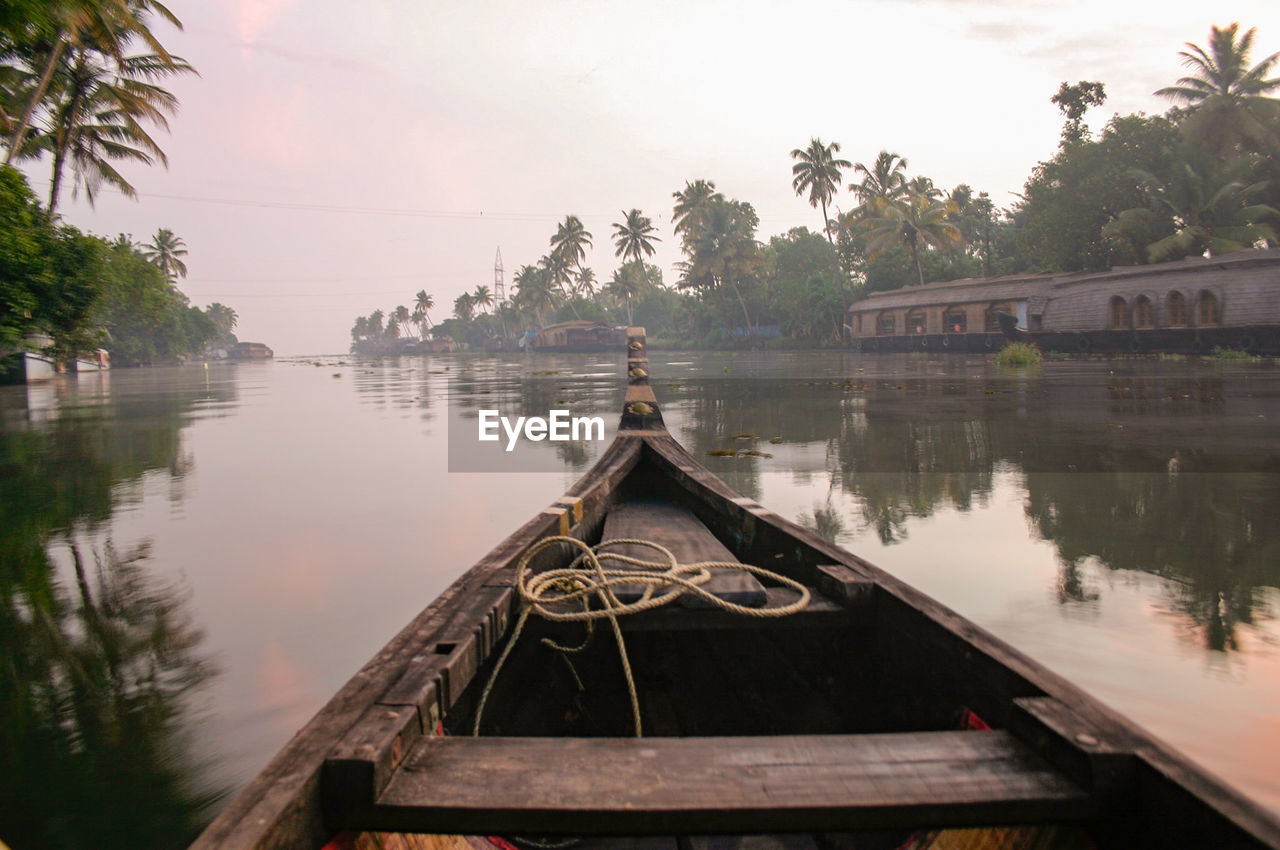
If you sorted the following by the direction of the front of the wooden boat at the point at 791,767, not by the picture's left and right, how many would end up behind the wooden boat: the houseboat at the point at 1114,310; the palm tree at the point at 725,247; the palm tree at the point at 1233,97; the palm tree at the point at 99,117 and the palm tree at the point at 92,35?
0

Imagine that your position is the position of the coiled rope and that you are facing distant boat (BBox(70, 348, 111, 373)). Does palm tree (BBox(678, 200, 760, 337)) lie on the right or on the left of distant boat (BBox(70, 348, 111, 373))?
right

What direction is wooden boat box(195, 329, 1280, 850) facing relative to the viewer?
away from the camera

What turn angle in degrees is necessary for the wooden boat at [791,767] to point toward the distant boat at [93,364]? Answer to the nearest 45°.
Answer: approximately 45° to its left

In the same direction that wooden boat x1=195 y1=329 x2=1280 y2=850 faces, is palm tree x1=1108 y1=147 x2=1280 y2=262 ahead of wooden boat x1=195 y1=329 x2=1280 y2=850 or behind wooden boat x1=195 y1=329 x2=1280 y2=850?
ahead

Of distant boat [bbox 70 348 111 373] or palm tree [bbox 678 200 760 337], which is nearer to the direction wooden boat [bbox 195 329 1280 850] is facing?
the palm tree

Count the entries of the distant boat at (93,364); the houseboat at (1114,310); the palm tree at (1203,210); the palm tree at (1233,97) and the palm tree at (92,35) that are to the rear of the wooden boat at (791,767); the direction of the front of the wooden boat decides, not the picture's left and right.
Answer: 0

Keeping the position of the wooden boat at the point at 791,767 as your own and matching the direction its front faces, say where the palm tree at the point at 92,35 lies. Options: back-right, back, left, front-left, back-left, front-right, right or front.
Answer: front-left

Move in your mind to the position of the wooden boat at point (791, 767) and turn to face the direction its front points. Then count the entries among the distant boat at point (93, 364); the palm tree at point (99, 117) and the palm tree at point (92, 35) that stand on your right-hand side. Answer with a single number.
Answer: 0

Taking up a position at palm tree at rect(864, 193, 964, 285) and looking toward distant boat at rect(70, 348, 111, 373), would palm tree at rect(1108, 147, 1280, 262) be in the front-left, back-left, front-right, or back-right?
back-left

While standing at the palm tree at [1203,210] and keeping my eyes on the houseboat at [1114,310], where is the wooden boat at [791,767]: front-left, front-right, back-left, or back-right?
front-left

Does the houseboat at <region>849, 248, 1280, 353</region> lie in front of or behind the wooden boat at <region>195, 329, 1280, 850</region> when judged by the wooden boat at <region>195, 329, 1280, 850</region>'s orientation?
in front

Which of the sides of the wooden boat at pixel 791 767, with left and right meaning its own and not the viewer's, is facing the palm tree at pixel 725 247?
front
